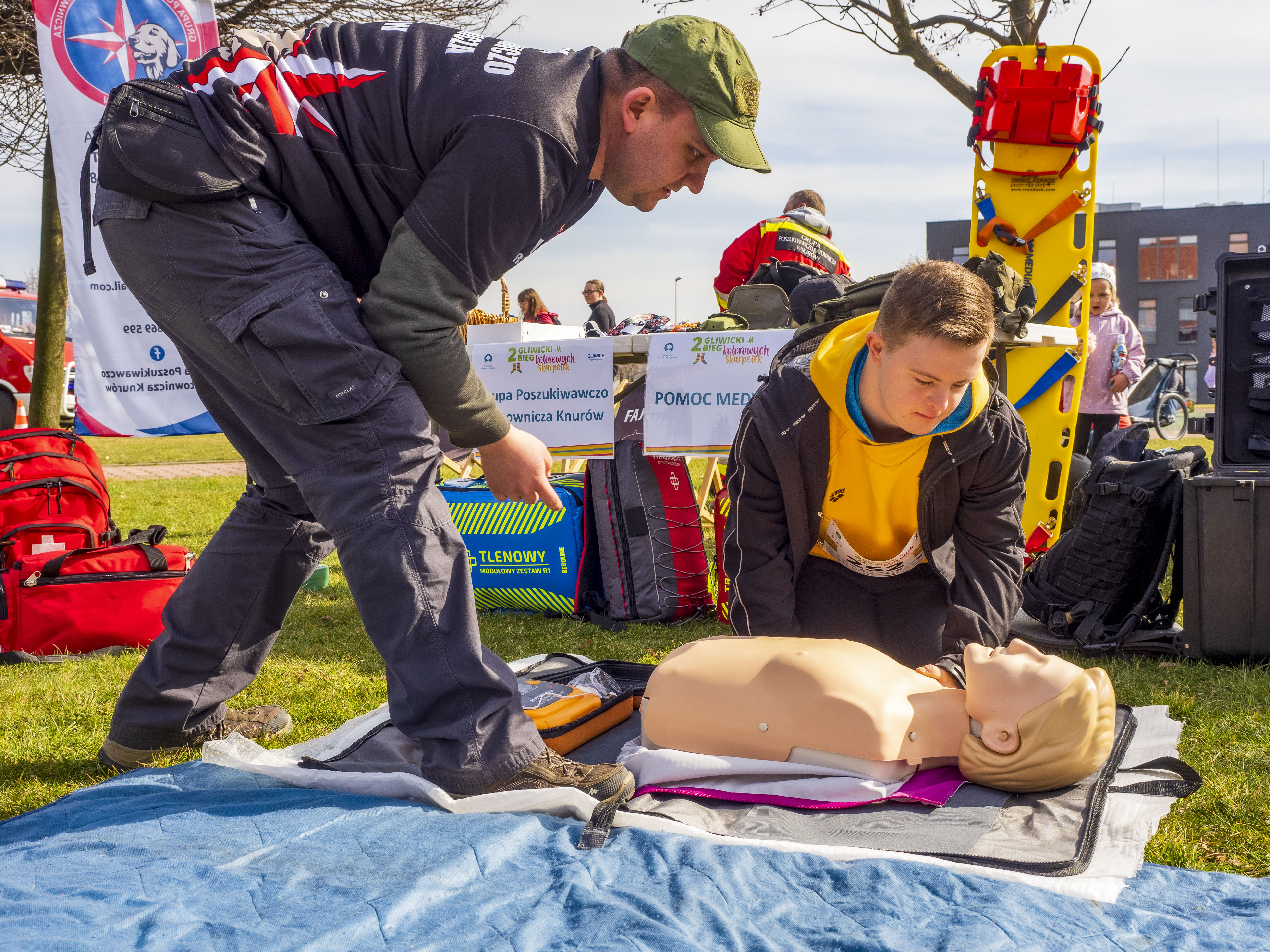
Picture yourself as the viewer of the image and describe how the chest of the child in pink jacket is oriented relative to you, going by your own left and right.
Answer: facing the viewer and to the left of the viewer

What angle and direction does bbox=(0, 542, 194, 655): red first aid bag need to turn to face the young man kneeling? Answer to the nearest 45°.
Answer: approximately 45° to its left

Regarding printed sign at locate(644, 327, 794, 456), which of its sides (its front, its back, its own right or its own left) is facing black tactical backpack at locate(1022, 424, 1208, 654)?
left

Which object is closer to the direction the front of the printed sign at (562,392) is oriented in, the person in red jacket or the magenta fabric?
the magenta fabric

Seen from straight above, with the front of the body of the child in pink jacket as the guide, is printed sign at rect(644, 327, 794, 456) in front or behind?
in front

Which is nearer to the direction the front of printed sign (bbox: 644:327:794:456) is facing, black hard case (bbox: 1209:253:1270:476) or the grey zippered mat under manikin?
the grey zippered mat under manikin

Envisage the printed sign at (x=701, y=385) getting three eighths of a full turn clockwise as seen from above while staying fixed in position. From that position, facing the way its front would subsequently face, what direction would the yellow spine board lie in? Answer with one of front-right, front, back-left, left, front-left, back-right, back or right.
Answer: right
